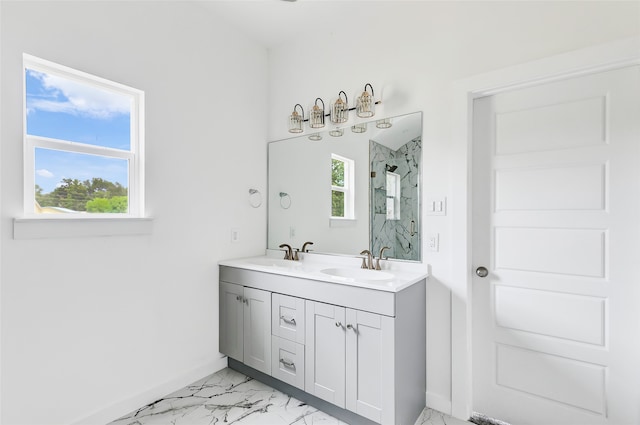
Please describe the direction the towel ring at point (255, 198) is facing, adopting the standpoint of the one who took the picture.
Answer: facing the viewer and to the right of the viewer

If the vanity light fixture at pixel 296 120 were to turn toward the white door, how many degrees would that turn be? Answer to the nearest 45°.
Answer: approximately 90° to its left

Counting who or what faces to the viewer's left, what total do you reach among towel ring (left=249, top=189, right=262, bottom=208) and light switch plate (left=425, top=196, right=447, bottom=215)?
0

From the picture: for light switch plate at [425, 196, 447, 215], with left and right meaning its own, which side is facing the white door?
left

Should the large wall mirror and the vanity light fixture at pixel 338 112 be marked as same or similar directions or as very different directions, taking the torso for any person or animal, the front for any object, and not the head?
same or similar directions

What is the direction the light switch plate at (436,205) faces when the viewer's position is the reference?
facing the viewer

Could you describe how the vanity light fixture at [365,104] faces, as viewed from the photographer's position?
facing the viewer and to the left of the viewer

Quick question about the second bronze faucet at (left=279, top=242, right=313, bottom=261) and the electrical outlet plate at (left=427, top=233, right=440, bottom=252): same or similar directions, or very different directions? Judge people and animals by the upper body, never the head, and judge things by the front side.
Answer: same or similar directions

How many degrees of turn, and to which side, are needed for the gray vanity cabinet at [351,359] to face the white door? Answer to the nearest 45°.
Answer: approximately 135° to its left
